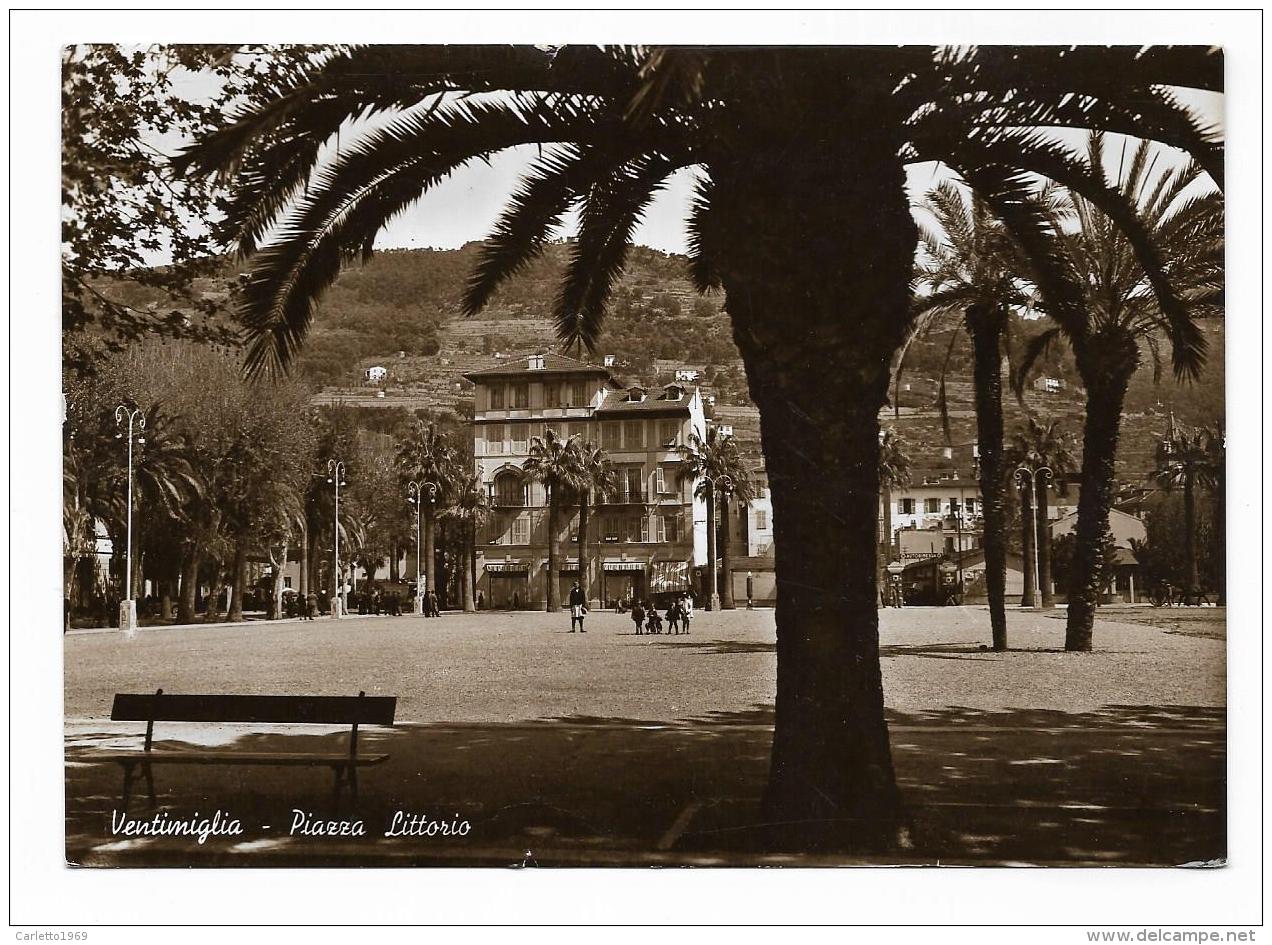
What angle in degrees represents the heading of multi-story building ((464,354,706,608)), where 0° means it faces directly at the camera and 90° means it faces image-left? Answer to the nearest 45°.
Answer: approximately 0°

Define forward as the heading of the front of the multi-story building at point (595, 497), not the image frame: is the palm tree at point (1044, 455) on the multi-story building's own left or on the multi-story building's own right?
on the multi-story building's own left

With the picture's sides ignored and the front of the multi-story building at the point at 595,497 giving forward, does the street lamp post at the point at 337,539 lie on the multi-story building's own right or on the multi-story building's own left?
on the multi-story building's own right

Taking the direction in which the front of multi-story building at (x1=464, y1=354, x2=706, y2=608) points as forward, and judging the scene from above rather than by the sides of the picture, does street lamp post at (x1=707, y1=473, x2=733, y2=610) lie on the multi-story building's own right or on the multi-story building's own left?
on the multi-story building's own left

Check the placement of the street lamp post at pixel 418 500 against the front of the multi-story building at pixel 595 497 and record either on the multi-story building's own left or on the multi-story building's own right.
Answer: on the multi-story building's own right
